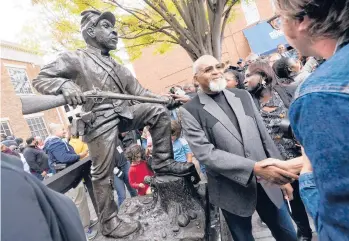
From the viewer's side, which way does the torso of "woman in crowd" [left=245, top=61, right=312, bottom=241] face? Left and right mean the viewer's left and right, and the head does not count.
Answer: facing to the left of the viewer

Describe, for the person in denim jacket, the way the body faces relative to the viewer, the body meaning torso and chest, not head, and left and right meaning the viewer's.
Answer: facing away from the viewer and to the left of the viewer

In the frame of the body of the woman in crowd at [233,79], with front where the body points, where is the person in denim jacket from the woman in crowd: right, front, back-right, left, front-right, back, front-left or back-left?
left

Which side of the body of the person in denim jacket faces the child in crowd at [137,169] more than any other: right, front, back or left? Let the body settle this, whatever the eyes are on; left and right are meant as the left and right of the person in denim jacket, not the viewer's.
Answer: front

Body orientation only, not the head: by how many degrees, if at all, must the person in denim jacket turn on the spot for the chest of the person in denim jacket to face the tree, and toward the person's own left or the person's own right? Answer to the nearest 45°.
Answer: approximately 45° to the person's own right

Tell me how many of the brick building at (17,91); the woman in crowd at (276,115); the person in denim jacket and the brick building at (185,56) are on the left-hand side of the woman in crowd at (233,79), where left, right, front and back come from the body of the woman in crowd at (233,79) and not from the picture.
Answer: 2

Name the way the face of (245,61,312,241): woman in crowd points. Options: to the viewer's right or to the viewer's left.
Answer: to the viewer's left

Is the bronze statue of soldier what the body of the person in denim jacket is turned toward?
yes

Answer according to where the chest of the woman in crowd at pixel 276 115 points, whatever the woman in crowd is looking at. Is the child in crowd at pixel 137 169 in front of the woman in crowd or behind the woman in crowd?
in front

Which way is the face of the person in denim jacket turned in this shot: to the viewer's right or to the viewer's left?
to the viewer's left

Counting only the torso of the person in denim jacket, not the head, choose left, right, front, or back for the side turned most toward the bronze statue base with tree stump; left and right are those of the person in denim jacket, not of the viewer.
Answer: front
